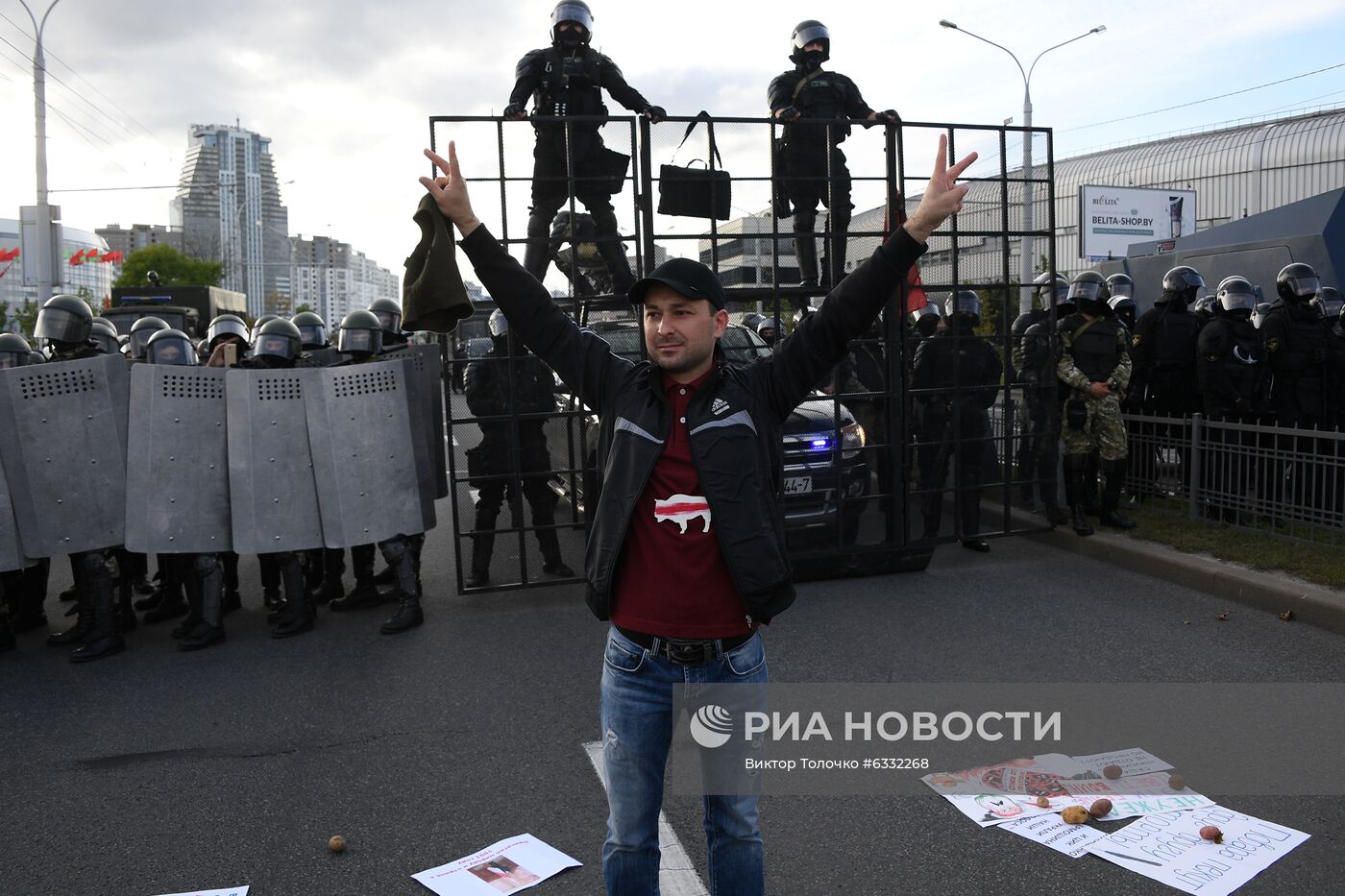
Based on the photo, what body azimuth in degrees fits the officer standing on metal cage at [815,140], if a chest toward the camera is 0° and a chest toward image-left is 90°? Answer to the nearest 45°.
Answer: approximately 0°

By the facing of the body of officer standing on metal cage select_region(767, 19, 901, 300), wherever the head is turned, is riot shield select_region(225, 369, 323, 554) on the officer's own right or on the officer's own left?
on the officer's own right

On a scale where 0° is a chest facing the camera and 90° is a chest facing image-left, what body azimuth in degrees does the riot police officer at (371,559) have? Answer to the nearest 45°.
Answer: approximately 45°

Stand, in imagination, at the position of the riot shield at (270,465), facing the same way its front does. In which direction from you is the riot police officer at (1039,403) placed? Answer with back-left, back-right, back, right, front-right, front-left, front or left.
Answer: left

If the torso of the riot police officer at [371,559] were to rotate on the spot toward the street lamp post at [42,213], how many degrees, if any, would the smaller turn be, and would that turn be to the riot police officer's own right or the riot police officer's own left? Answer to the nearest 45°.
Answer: approximately 135° to the riot police officer's own right

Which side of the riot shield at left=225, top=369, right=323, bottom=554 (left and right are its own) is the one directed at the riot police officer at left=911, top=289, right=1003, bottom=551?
left

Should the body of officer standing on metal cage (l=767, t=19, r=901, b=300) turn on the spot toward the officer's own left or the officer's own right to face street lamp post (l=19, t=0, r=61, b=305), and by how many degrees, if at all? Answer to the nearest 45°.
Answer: approximately 135° to the officer's own right

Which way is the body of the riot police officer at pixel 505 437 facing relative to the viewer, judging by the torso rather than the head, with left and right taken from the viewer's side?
facing the viewer

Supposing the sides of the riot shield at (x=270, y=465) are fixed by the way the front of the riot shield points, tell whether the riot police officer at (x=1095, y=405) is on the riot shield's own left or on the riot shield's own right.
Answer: on the riot shield's own left

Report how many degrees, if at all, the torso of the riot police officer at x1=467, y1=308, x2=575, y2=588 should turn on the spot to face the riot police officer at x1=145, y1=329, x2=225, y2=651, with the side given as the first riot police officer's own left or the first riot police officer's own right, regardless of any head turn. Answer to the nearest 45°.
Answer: approximately 90° to the first riot police officer's own right

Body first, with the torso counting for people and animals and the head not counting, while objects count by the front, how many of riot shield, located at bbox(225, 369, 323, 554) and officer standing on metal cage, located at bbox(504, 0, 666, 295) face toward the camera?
2

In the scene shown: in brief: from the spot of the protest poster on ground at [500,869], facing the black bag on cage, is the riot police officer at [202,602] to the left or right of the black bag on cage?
left

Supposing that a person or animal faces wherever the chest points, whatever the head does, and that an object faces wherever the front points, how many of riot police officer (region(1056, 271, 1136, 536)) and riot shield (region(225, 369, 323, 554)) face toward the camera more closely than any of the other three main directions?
2
